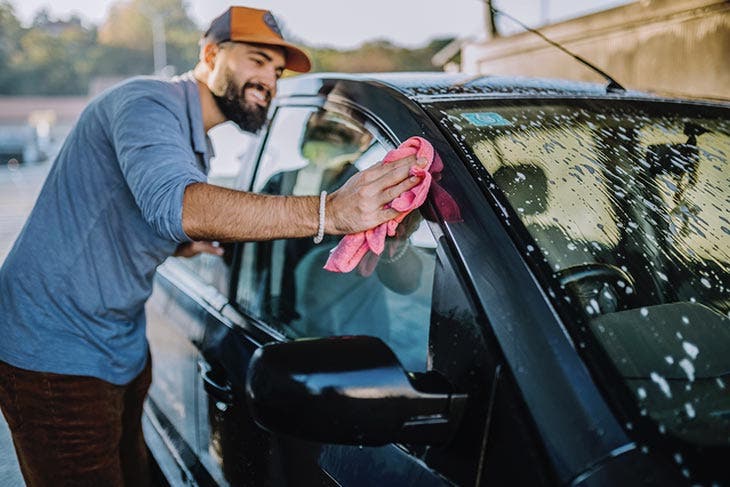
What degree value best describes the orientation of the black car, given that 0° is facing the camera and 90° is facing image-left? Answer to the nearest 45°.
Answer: approximately 315°

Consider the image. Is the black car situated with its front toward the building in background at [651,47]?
no

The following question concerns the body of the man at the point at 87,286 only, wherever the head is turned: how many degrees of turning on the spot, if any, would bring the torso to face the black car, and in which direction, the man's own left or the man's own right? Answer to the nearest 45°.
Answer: approximately 45° to the man's own right

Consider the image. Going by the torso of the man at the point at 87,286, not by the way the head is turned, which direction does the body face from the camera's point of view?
to the viewer's right

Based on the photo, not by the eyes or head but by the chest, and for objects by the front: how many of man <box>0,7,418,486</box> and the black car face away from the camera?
0
